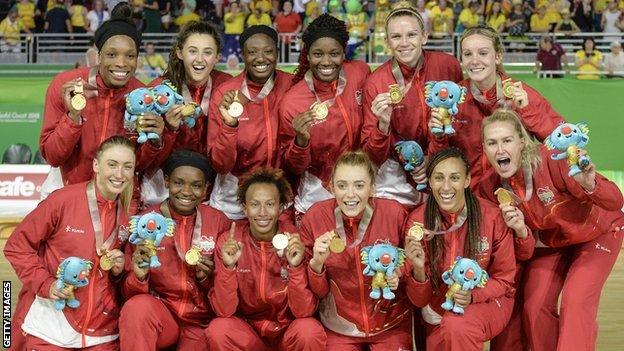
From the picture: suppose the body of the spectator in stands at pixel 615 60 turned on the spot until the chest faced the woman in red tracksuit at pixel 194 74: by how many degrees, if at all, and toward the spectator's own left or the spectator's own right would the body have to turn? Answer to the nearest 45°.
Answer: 0° — they already face them

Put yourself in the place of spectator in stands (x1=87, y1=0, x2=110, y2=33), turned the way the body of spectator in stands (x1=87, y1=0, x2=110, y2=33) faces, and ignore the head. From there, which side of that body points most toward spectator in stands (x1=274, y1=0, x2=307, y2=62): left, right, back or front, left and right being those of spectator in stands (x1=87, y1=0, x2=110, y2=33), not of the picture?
left

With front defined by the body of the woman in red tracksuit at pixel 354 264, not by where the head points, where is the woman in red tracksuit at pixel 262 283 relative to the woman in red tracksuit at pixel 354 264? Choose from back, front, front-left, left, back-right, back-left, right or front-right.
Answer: right

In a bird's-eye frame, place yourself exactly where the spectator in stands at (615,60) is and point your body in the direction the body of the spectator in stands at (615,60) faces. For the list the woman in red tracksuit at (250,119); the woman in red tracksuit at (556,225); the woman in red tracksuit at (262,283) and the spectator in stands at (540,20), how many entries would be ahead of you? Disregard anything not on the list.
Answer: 3

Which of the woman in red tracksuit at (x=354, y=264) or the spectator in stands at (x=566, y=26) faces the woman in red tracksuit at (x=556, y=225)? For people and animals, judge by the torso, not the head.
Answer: the spectator in stands

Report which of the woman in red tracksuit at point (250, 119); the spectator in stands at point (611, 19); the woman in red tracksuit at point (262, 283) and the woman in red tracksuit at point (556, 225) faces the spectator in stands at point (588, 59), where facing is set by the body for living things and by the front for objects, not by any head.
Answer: the spectator in stands at point (611, 19)

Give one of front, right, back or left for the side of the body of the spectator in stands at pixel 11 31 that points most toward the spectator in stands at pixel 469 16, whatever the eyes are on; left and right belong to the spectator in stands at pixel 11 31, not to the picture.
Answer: left

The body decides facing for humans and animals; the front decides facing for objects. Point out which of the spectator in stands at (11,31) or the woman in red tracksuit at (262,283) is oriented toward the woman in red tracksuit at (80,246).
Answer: the spectator in stands

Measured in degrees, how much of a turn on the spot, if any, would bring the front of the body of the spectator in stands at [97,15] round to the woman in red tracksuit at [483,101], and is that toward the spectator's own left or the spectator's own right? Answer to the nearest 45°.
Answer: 0° — they already face them

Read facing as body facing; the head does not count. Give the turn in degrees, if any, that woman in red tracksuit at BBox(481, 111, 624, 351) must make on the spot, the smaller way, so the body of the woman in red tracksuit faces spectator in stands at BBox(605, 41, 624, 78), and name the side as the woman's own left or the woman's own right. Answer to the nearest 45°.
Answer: approximately 135° to the woman's own right
